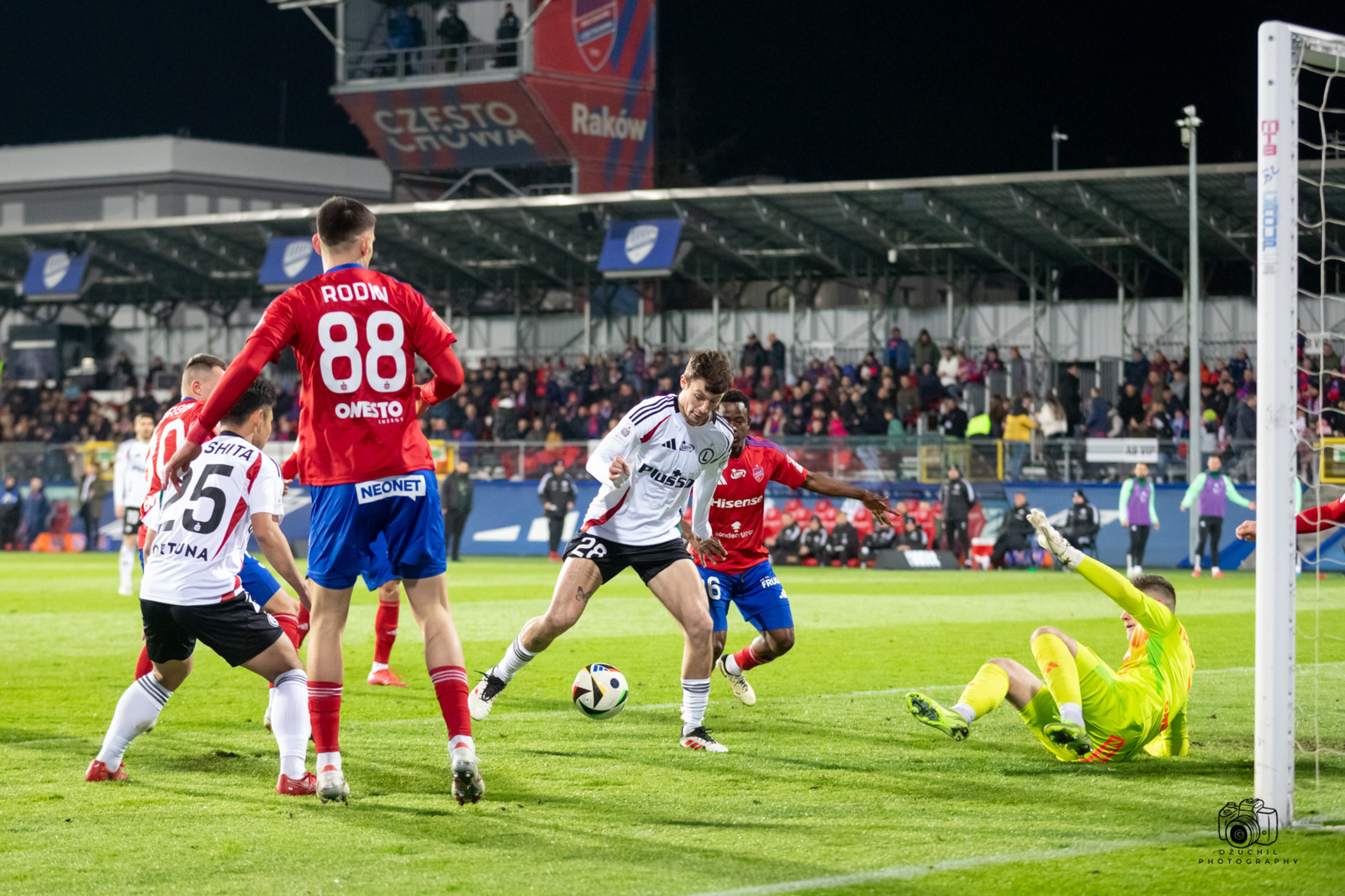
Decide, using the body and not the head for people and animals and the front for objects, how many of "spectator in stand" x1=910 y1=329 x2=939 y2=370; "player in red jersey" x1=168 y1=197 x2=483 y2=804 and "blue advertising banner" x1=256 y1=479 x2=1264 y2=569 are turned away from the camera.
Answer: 1

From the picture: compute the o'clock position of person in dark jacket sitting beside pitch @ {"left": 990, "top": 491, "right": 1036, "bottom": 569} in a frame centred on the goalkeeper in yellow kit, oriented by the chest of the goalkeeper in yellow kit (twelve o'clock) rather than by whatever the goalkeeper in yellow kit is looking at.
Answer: The person in dark jacket sitting beside pitch is roughly at 3 o'clock from the goalkeeper in yellow kit.

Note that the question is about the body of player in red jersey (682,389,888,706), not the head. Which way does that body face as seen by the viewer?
toward the camera

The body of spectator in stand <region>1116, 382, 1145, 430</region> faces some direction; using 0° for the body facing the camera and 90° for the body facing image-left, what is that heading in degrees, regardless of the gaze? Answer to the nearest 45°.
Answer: approximately 0°

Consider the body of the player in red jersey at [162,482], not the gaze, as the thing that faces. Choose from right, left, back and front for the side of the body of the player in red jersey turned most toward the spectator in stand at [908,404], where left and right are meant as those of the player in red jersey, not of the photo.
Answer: front

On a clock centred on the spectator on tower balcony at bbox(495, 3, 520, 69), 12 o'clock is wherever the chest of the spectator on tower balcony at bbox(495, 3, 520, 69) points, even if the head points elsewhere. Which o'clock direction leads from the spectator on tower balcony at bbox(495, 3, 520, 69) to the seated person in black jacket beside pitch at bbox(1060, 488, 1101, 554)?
the seated person in black jacket beside pitch at bbox(1060, 488, 1101, 554) is roughly at 11 o'clock from the spectator on tower balcony at bbox(495, 3, 520, 69).

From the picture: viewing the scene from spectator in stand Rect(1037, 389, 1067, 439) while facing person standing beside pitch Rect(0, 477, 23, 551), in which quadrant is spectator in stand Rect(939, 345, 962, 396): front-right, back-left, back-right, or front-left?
front-right

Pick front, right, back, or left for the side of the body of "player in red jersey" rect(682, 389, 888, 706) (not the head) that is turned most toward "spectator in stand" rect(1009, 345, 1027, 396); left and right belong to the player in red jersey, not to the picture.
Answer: back

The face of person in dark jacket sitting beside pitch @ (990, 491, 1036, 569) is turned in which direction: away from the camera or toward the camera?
toward the camera

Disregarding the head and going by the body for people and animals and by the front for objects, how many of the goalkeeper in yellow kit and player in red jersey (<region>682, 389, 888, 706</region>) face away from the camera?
0

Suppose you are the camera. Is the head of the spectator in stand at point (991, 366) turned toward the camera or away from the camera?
toward the camera

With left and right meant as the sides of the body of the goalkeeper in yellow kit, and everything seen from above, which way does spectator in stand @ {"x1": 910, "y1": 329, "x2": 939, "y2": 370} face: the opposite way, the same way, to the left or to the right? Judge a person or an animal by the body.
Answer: to the left

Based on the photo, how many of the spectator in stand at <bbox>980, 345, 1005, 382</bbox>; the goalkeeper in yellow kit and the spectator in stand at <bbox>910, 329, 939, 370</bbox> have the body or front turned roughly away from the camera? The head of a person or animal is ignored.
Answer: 0

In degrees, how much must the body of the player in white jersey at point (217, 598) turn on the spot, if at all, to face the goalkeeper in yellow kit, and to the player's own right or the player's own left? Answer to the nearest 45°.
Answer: approximately 45° to the player's own right

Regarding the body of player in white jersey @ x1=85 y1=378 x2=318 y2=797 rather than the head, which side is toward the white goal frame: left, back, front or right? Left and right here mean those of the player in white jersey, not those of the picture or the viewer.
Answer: right

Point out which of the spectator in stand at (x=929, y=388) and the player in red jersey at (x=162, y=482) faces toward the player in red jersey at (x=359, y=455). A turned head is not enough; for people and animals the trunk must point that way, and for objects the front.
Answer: the spectator in stand

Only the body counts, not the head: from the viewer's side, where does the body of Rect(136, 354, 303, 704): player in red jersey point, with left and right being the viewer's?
facing away from the viewer and to the right of the viewer

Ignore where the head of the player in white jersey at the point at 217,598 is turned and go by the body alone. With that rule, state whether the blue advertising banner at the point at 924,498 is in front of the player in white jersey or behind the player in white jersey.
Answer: in front

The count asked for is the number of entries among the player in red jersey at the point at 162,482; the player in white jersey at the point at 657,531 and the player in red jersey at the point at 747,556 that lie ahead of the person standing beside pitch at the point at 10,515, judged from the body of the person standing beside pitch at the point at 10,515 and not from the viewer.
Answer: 3

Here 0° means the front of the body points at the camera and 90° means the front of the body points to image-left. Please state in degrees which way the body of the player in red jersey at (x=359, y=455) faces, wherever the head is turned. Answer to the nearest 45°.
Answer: approximately 180°

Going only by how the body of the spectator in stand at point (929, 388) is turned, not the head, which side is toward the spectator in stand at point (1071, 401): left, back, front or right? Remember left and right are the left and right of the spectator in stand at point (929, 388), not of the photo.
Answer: left

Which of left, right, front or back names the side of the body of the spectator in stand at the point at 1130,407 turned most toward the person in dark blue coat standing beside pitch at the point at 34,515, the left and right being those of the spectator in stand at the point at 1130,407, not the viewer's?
right

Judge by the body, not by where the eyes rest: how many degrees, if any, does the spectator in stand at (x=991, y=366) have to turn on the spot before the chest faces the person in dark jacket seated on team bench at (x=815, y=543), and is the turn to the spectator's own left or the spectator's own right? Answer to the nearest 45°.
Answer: approximately 45° to the spectator's own right

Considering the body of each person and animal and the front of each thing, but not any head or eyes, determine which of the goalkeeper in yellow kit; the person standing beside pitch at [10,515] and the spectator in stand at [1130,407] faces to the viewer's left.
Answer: the goalkeeper in yellow kit

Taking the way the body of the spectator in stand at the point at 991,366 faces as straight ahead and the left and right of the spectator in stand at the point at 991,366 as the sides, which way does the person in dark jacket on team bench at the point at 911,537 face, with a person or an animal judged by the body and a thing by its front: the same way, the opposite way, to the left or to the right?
the same way
